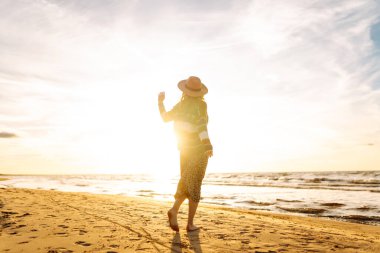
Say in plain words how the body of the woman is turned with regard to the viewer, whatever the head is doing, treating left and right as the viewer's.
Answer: facing away from the viewer and to the right of the viewer
